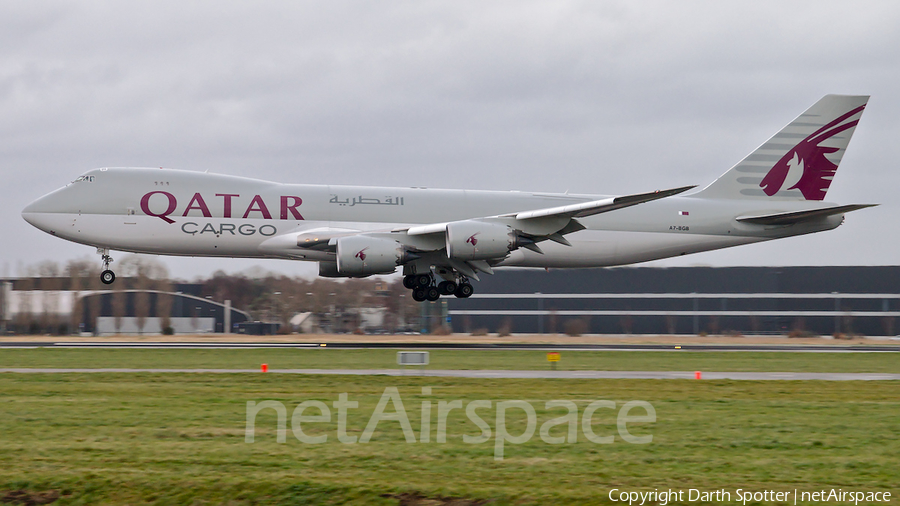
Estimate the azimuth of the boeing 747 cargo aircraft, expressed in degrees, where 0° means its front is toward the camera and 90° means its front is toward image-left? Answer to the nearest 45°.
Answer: approximately 90°
